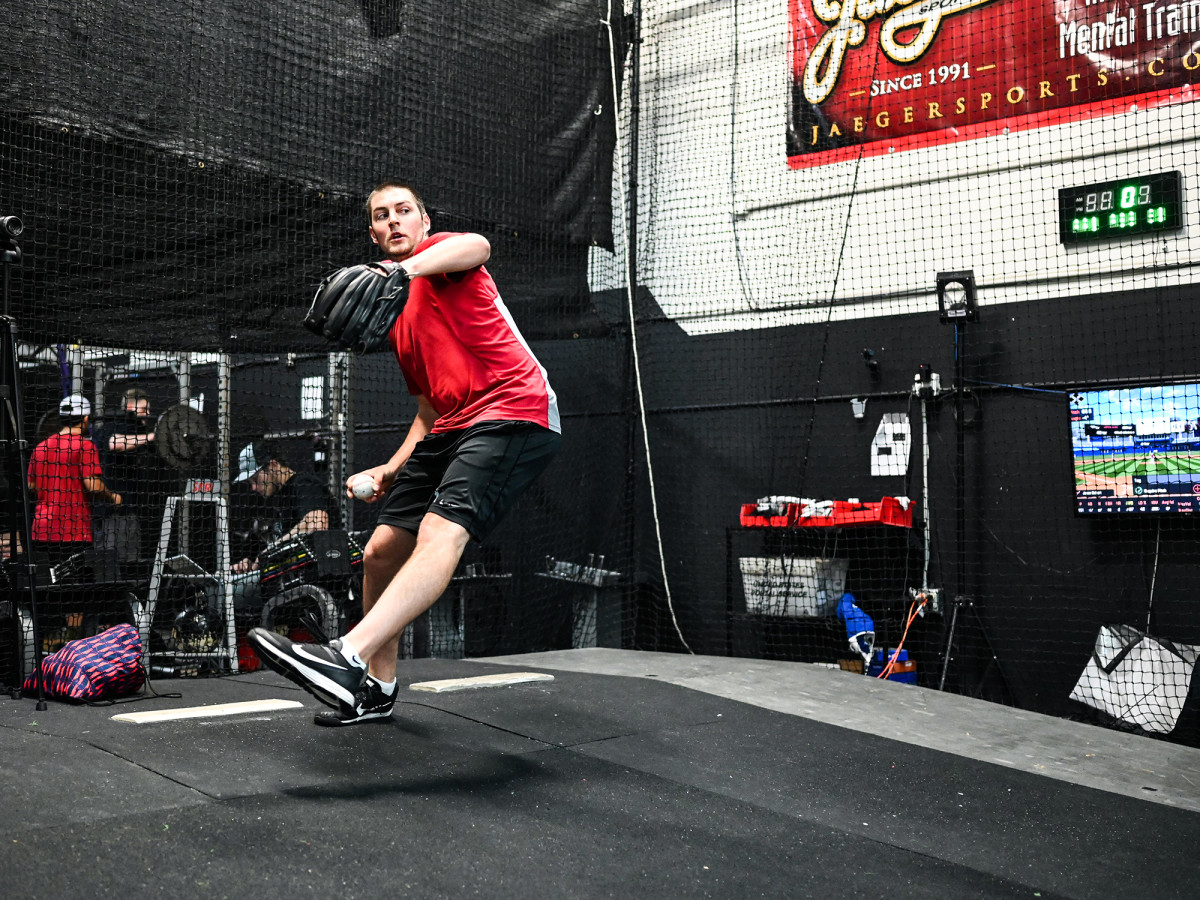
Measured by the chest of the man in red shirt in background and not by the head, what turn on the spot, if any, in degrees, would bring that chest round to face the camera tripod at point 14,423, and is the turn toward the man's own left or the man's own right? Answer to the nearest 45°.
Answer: approximately 135° to the man's own right

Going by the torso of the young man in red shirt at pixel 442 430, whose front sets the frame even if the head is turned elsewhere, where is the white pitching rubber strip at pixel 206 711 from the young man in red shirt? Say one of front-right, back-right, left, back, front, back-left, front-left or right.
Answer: right

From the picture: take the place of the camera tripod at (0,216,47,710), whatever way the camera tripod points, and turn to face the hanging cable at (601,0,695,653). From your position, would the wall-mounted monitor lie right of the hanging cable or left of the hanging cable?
right

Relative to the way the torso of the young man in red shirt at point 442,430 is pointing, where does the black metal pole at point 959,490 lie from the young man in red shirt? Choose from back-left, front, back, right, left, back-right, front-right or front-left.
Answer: back

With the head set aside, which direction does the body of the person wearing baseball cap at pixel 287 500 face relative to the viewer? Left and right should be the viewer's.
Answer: facing to the left of the viewer

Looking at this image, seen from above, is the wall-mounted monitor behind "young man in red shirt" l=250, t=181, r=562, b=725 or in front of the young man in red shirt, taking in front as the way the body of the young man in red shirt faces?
behind

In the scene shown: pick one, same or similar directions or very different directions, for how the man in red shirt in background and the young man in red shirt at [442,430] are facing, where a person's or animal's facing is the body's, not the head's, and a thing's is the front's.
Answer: very different directions

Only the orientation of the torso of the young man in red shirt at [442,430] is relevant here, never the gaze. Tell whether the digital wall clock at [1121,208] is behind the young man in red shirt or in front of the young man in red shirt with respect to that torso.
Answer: behind
